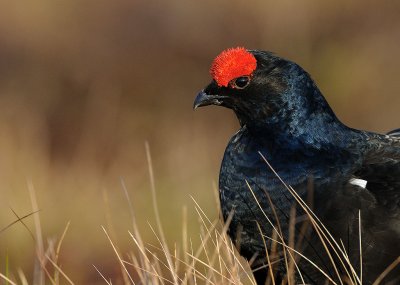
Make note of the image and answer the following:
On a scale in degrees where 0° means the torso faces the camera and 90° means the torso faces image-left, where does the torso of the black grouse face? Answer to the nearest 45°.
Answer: approximately 90°
